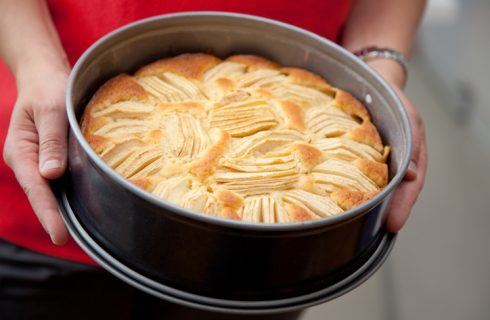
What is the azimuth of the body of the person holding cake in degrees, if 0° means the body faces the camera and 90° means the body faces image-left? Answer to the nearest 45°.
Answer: approximately 0°
